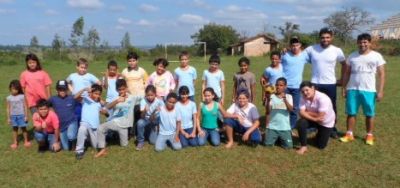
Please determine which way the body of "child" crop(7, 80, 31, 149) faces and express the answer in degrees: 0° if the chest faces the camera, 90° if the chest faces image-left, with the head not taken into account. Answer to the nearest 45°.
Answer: approximately 0°

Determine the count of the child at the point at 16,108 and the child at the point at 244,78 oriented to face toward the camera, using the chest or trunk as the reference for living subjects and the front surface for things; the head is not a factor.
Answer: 2

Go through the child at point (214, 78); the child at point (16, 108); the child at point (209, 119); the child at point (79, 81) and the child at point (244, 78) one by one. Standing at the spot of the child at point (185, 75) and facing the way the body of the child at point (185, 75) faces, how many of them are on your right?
2

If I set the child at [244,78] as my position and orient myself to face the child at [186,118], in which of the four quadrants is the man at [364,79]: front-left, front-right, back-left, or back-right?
back-left

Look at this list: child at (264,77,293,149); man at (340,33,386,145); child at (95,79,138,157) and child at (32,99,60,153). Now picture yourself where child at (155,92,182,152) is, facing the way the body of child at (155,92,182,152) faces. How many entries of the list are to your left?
2

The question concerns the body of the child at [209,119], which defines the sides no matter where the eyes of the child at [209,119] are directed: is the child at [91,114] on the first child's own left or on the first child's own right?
on the first child's own right

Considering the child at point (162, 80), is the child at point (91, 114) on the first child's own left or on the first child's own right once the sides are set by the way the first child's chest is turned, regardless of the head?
on the first child's own right

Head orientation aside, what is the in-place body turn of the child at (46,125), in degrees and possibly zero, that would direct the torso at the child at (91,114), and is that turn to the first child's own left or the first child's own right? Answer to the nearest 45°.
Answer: approximately 90° to the first child's own left
